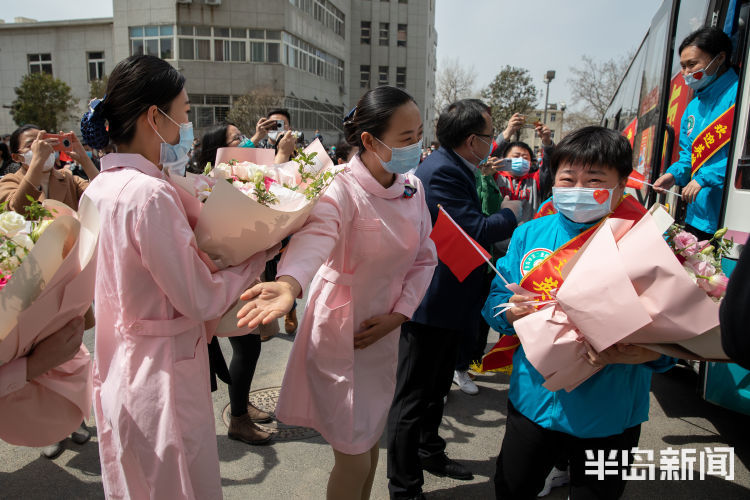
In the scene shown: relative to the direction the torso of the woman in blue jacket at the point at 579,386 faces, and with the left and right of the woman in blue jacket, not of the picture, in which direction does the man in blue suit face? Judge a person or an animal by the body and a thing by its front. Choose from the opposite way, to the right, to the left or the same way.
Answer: to the left

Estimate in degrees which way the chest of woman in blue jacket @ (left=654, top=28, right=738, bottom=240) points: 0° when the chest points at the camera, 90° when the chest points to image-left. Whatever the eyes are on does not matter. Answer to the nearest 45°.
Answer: approximately 45°

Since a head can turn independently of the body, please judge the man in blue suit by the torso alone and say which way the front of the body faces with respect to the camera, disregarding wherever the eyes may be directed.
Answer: to the viewer's right

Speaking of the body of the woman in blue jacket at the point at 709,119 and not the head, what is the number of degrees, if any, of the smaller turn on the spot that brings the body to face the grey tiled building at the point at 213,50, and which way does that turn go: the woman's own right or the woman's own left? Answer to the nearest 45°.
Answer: approximately 90° to the woman's own right

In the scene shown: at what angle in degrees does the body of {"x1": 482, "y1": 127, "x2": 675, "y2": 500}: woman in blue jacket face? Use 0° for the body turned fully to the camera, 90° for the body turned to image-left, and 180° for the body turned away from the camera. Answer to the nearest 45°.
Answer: approximately 0°

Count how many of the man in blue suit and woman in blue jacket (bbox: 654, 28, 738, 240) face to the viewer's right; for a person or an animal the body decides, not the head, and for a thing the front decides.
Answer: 1

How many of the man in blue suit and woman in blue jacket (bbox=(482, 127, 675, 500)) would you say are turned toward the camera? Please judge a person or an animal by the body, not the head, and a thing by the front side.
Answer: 1

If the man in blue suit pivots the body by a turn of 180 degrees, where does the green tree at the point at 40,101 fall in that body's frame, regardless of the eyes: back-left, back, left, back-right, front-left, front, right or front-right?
front-right

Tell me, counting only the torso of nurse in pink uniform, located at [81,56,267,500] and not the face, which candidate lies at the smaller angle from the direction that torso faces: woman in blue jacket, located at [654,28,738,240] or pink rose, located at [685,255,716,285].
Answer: the woman in blue jacket

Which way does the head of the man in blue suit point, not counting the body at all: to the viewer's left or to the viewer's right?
to the viewer's right

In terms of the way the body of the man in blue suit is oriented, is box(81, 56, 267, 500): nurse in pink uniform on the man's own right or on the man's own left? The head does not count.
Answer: on the man's own right

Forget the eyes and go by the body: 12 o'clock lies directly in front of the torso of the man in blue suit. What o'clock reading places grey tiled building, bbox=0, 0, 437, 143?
The grey tiled building is roughly at 8 o'clock from the man in blue suit.
